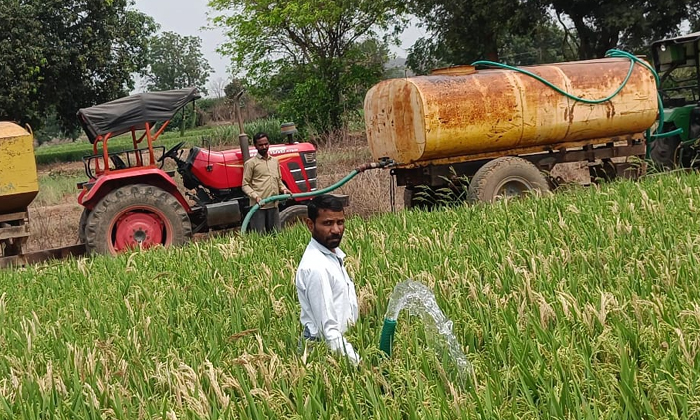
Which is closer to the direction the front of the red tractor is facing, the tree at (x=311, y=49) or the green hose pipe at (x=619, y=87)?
the green hose pipe

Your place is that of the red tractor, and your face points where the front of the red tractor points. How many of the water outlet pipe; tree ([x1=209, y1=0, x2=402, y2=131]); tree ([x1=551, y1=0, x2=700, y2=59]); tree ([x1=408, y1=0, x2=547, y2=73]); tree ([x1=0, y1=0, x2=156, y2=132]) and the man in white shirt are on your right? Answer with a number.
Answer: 2

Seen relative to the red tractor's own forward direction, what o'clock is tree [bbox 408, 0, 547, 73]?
The tree is roughly at 10 o'clock from the red tractor.

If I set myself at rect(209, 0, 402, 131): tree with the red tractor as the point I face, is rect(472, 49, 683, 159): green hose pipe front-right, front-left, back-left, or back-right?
front-left

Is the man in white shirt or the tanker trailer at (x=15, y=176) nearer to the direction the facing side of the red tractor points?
the man in white shirt

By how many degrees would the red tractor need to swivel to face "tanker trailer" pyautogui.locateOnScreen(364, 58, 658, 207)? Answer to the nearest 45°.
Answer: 0° — it already faces it

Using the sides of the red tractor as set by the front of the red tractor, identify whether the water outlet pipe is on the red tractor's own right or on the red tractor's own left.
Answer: on the red tractor's own right

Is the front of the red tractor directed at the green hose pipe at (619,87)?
yes

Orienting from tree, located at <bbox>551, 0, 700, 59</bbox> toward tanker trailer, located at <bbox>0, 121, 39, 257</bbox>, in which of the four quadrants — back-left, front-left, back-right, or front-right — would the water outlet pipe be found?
front-left

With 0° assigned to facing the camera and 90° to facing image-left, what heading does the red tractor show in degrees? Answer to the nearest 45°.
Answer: approximately 270°

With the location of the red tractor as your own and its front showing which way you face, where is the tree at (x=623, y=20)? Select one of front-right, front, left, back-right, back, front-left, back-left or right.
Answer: front-left

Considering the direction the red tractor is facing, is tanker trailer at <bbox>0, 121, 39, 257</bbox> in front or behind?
behind

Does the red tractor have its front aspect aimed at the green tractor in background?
yes

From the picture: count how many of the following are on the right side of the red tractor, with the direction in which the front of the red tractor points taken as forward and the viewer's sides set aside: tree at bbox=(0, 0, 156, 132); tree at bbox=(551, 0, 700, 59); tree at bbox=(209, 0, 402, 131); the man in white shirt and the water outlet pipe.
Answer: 2

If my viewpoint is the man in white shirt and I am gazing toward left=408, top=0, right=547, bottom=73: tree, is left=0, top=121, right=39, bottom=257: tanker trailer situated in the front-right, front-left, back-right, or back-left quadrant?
front-left

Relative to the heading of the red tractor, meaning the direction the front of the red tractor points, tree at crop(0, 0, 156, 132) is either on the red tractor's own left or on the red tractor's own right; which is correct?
on the red tractor's own left
